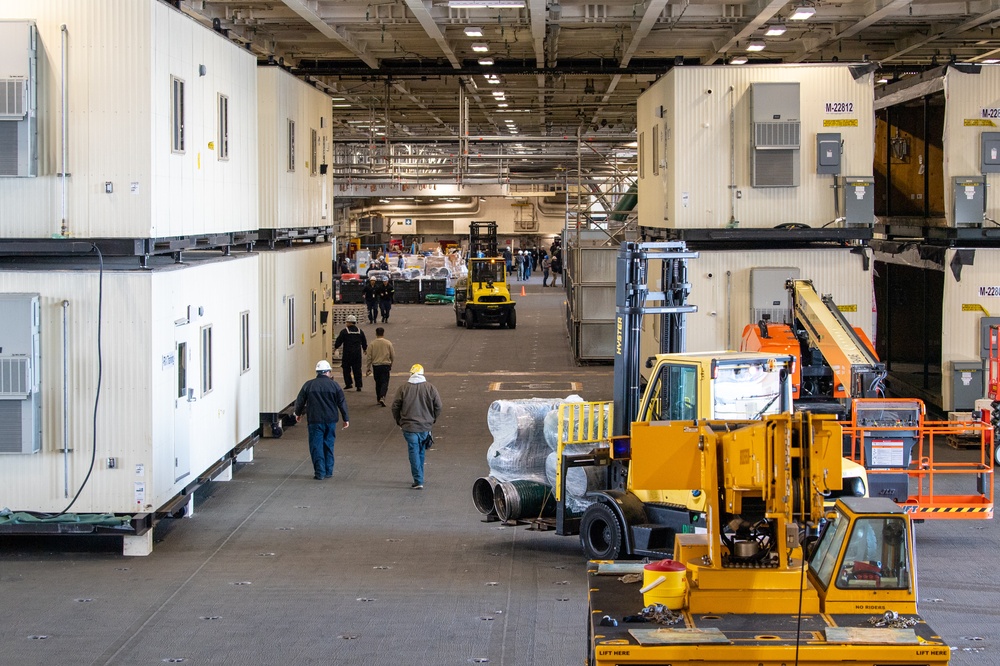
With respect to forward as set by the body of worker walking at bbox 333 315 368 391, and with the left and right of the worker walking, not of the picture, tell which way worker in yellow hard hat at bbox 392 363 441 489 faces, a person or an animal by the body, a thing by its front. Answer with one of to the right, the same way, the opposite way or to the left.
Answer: the same way

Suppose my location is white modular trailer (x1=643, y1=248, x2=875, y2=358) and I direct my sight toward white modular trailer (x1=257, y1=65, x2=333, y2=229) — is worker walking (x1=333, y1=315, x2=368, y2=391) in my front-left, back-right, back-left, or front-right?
front-right

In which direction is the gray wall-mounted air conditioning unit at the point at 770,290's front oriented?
toward the camera

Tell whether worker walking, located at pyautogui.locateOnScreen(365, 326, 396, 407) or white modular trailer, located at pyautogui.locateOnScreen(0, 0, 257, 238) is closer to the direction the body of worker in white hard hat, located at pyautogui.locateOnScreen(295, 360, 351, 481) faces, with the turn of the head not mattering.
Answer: the worker walking

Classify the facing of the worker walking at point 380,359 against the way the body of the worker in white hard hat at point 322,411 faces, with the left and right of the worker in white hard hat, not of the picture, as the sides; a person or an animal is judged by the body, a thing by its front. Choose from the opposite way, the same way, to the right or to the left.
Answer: the same way

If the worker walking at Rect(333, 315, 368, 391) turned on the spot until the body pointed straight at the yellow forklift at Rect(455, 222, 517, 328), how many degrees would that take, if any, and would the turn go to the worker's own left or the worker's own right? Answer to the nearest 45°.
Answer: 0° — they already face it

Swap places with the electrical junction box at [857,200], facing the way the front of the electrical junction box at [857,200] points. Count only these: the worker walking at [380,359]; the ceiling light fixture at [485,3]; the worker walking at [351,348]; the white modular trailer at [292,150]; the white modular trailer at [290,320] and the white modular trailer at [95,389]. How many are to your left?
0

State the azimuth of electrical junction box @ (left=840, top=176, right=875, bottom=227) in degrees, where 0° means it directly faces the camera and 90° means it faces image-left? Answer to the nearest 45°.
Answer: approximately 0°

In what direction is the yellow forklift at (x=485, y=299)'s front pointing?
away from the camera

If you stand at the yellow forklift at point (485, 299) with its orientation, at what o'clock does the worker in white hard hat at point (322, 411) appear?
The worker in white hard hat is roughly at 6 o'clock from the yellow forklift.

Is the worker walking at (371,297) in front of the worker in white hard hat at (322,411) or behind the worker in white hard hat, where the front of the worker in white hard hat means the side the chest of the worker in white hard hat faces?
in front

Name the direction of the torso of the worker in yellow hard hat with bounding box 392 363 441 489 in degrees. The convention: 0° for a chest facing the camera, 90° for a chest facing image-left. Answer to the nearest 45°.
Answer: approximately 180°

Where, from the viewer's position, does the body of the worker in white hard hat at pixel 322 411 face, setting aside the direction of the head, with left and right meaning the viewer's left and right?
facing away from the viewer

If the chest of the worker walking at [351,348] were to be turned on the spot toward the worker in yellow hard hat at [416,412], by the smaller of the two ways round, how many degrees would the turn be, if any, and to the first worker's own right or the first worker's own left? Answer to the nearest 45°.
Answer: approximately 180°

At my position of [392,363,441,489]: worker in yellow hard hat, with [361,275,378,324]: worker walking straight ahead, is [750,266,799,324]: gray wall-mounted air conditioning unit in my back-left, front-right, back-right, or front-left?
front-right

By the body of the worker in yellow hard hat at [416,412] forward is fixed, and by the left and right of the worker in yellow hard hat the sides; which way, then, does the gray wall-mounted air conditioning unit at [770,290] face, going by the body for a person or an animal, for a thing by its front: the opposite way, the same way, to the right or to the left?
the opposite way

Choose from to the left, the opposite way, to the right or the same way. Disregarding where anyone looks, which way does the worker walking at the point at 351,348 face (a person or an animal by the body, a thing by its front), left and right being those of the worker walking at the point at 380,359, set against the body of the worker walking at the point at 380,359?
the same way

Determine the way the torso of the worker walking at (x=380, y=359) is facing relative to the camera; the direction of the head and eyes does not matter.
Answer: away from the camera
